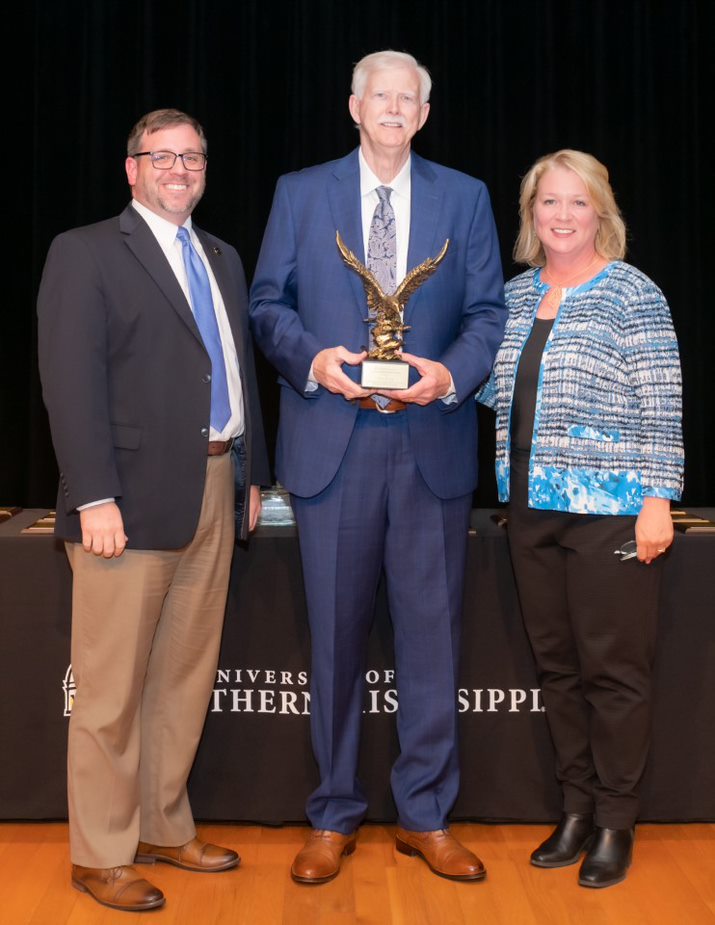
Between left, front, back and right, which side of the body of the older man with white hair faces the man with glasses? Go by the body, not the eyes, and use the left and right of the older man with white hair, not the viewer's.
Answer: right

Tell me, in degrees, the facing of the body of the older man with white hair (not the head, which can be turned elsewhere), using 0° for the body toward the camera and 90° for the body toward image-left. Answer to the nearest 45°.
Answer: approximately 0°

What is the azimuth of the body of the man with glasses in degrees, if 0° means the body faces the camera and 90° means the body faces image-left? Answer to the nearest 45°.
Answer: approximately 315°
